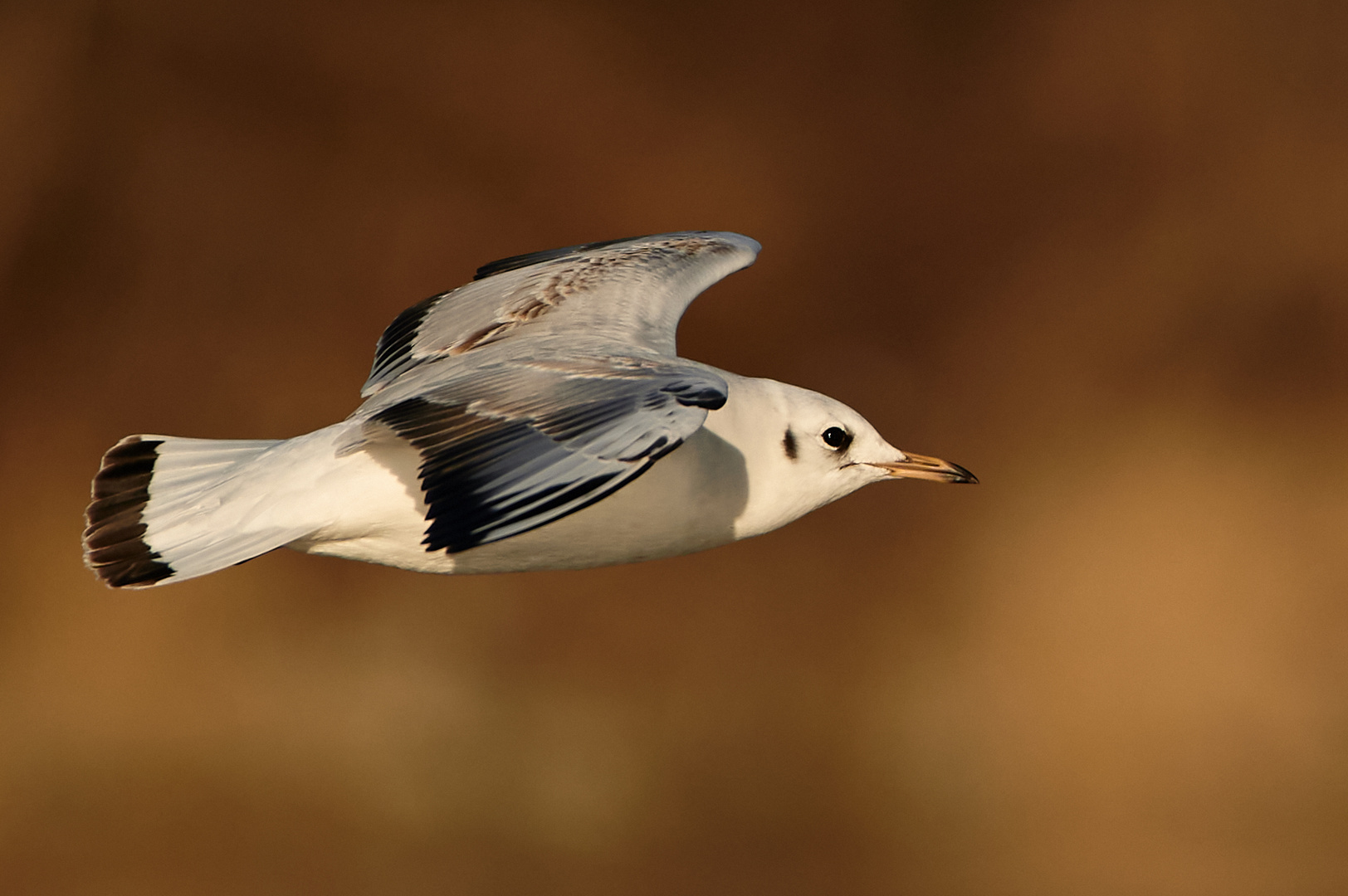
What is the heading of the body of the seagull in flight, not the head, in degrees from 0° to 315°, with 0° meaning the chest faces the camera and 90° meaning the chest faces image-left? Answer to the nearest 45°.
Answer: approximately 270°
